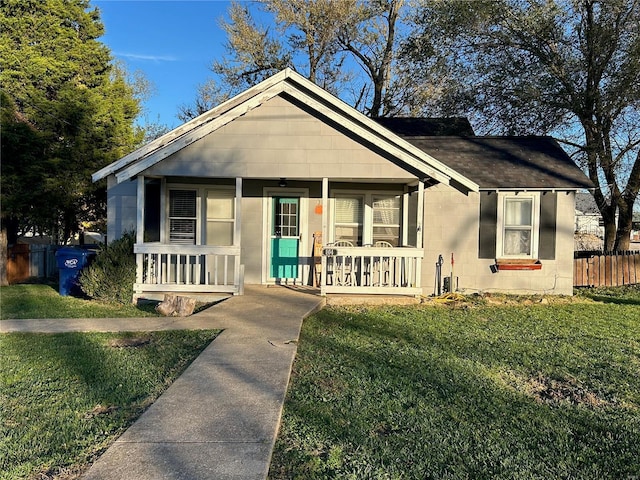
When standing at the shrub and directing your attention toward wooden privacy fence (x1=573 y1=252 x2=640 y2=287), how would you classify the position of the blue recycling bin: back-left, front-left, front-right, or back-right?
back-left

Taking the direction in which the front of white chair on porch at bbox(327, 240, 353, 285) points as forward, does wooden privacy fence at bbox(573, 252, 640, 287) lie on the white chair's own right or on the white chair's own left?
on the white chair's own left

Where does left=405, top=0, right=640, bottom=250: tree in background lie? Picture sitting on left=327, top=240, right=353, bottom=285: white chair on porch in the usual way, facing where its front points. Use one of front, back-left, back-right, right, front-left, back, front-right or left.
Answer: back-left

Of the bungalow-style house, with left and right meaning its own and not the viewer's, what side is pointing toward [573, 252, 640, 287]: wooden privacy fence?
left

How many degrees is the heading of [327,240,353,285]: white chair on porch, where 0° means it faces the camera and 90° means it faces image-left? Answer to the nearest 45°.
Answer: approximately 0°

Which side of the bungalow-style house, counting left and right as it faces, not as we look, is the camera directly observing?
front

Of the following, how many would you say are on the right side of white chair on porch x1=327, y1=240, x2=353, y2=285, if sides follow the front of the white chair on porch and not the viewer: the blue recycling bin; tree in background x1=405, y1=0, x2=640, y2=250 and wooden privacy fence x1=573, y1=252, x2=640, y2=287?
1

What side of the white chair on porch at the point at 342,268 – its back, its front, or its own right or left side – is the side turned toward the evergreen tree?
right

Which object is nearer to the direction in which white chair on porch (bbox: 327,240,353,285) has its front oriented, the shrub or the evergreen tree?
the shrub

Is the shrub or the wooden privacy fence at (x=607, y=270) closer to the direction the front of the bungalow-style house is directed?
the shrub

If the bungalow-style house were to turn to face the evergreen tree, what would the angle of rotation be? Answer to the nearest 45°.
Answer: approximately 90° to its right

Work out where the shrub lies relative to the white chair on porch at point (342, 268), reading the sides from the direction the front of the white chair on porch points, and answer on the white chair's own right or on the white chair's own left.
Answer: on the white chair's own right

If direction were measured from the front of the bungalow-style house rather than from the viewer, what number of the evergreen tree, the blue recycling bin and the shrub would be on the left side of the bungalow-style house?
0

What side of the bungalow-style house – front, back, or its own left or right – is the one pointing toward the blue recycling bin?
right

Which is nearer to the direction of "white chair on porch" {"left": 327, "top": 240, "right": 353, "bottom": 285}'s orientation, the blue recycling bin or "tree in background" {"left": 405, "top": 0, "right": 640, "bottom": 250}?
the blue recycling bin

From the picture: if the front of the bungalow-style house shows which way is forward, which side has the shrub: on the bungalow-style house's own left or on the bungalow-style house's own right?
on the bungalow-style house's own right
